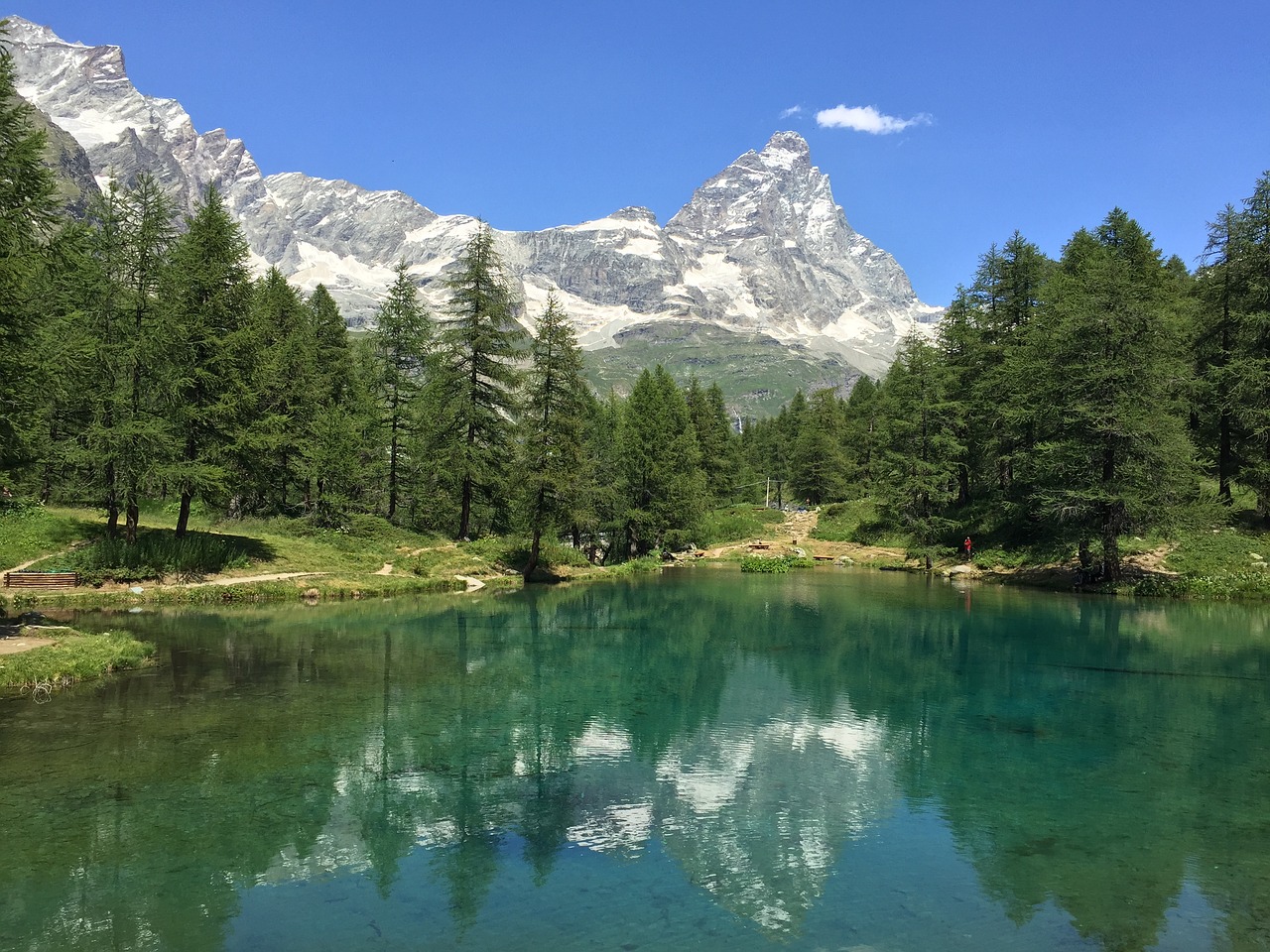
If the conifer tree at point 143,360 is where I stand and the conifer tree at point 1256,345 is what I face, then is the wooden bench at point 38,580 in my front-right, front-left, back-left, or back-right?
back-right

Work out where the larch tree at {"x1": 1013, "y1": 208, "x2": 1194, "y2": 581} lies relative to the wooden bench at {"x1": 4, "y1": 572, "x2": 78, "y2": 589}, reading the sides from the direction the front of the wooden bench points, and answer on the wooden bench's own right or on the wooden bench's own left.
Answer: on the wooden bench's own left

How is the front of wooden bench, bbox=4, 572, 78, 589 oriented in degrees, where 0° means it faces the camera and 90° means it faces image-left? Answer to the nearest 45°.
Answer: approximately 0°

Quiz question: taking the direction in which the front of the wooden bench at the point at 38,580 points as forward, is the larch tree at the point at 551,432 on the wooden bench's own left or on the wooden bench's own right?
on the wooden bench's own left

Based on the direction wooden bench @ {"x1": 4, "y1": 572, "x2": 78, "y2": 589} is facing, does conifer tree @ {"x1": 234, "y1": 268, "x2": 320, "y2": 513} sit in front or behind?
behind
